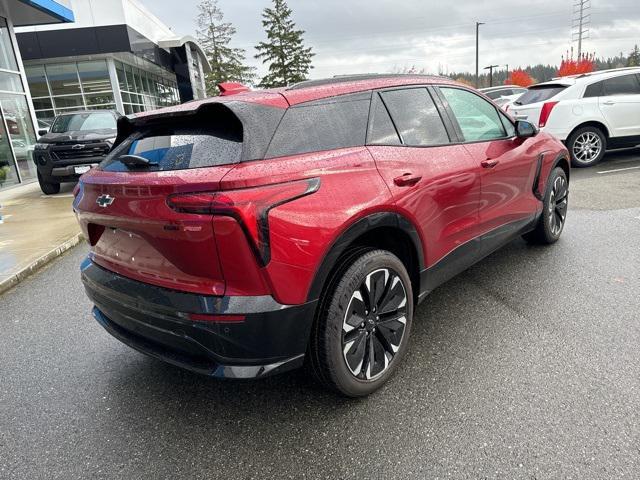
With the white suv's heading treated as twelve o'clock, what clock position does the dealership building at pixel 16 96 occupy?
The dealership building is roughly at 7 o'clock from the white suv.

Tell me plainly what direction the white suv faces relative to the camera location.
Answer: facing away from the viewer and to the right of the viewer

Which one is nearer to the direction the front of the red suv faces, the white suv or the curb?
the white suv

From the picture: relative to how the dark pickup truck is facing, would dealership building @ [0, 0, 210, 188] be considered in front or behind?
behind

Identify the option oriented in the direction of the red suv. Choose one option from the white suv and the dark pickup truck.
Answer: the dark pickup truck

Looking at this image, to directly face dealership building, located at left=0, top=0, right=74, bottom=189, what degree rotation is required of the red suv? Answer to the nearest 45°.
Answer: approximately 90° to its left

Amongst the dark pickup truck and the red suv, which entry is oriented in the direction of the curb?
the dark pickup truck

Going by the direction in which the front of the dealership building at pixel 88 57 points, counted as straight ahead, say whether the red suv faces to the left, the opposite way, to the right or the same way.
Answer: to the left

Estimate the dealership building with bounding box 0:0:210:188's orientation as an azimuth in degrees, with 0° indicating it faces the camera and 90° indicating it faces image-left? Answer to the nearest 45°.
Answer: approximately 315°

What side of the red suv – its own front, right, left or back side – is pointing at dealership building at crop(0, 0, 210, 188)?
left

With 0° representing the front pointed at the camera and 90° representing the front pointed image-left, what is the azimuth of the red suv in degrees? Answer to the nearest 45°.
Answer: approximately 225°

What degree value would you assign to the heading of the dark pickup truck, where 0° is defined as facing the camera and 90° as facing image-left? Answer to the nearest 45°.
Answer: approximately 0°

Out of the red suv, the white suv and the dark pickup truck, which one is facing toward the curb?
the dark pickup truck

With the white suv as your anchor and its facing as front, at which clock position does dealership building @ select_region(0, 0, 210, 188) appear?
The dealership building is roughly at 8 o'clock from the white suv.

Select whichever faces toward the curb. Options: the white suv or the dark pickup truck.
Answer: the dark pickup truck

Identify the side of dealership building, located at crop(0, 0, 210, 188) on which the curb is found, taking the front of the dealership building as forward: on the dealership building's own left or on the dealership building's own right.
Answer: on the dealership building's own right
